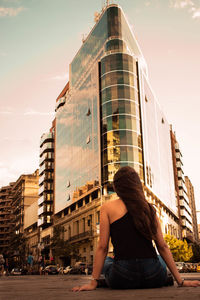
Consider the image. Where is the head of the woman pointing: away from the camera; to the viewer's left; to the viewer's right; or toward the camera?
away from the camera

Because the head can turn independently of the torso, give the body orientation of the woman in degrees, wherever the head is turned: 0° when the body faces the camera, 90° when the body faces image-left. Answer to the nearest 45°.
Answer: approximately 180°

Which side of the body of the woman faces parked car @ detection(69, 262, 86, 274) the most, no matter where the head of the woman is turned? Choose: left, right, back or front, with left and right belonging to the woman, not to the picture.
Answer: front
